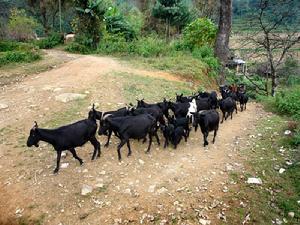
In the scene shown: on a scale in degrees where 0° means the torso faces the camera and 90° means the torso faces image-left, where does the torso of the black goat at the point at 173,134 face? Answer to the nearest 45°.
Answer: approximately 45°

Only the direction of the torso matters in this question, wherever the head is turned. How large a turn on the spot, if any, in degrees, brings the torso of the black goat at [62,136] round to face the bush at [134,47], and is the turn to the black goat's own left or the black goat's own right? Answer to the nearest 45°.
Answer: approximately 90° to the black goat's own right

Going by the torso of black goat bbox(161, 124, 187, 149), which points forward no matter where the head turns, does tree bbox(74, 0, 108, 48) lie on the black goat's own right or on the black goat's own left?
on the black goat's own right

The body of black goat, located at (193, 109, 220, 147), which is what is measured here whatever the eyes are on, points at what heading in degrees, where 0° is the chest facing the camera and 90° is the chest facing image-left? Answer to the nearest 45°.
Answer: approximately 45°

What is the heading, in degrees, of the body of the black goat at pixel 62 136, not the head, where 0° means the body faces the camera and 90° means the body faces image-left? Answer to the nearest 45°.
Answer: approximately 90°

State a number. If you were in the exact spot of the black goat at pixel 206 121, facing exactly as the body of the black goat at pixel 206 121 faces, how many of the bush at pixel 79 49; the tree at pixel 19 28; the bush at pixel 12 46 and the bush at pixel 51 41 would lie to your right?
4

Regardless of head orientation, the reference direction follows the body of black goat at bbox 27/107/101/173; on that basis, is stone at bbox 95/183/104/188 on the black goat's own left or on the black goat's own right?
on the black goat's own left

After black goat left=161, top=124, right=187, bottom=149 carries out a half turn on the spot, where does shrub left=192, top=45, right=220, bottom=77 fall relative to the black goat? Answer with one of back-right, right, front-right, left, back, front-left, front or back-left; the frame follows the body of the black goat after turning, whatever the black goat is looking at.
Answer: front-left
